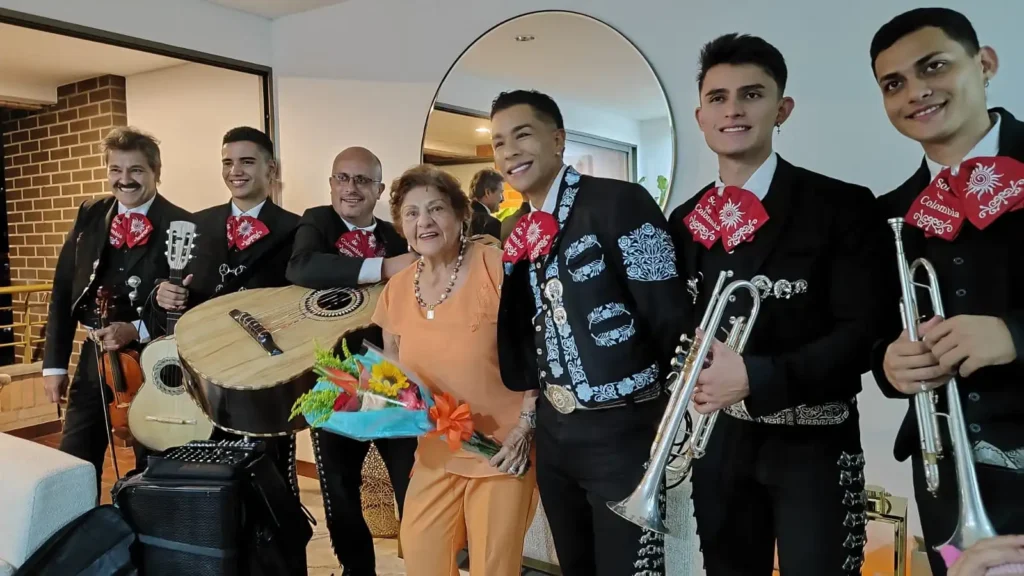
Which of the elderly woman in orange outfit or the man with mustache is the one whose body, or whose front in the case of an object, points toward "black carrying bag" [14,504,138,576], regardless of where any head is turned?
the man with mustache

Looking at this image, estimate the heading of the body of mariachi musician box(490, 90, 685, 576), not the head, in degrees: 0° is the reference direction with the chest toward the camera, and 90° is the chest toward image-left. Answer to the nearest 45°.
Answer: approximately 45°

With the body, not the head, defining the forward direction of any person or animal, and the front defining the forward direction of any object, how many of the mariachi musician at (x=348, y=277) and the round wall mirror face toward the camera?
2

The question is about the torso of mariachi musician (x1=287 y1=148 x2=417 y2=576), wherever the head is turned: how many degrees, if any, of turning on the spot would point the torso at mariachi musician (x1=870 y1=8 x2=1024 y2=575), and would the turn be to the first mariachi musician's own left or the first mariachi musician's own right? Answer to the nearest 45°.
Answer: approximately 45° to the first mariachi musician's own left
